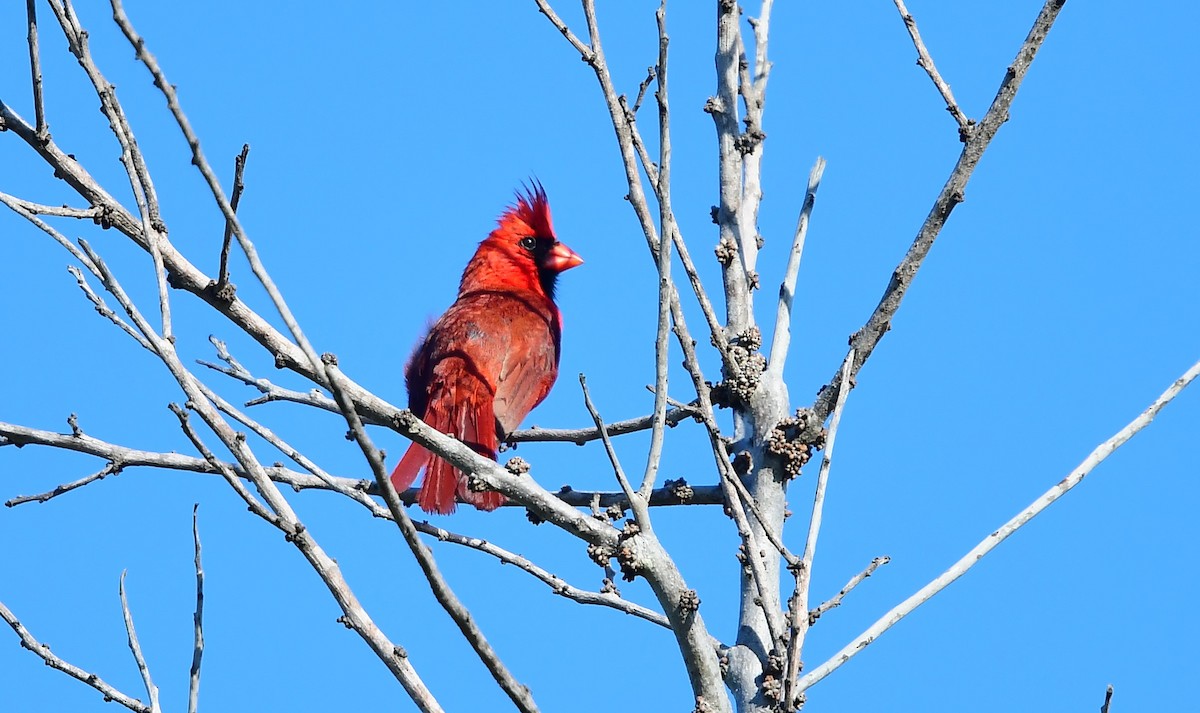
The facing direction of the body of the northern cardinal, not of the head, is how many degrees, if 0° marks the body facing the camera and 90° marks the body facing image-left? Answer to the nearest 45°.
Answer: approximately 225°
